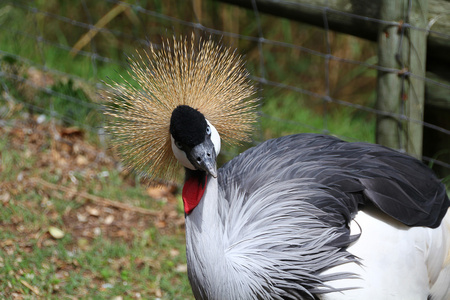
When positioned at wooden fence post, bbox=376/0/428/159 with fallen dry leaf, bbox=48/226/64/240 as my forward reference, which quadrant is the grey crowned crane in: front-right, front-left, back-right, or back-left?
front-left

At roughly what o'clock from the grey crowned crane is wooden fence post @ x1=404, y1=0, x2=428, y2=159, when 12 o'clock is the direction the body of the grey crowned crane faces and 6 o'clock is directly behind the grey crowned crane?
The wooden fence post is roughly at 4 o'clock from the grey crowned crane.

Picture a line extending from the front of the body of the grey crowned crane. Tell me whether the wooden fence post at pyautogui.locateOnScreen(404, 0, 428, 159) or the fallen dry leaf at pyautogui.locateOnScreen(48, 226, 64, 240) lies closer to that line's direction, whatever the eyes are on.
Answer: the fallen dry leaf

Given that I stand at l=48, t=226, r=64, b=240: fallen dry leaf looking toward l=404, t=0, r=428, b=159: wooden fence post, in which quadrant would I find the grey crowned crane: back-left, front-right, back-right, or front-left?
front-right

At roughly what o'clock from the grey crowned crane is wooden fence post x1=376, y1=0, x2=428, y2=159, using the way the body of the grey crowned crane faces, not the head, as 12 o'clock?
The wooden fence post is roughly at 4 o'clock from the grey crowned crane.

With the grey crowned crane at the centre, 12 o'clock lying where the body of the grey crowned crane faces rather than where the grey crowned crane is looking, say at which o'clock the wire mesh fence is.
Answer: The wire mesh fence is roughly at 2 o'clock from the grey crowned crane.

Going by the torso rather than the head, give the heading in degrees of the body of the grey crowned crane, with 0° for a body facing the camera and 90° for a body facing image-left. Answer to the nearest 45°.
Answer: approximately 90°

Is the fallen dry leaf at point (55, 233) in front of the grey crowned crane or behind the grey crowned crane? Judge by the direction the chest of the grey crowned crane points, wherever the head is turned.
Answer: in front

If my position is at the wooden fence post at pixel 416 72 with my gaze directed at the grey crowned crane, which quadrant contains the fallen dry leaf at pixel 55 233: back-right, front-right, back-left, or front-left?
front-right
